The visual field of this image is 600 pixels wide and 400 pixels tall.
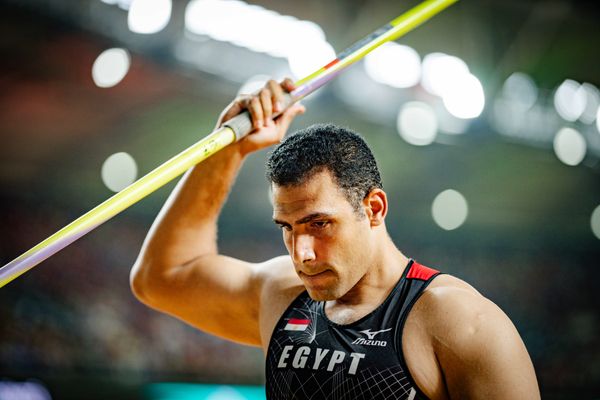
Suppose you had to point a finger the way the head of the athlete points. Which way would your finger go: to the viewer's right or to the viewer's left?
to the viewer's left

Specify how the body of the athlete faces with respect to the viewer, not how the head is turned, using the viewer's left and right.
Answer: facing the viewer and to the left of the viewer
